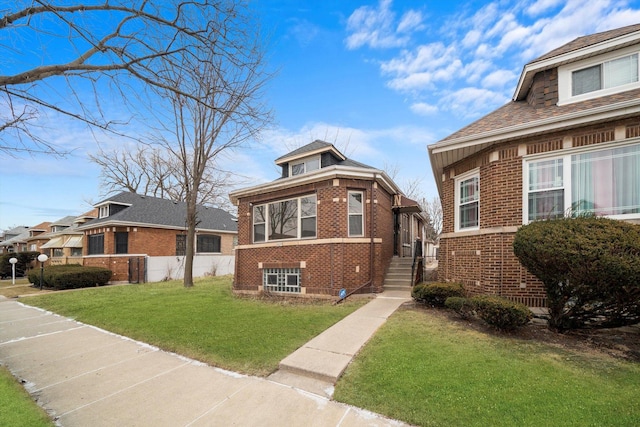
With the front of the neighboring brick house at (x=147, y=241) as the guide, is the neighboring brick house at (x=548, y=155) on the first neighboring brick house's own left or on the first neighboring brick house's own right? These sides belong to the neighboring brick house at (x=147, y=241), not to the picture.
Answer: on the first neighboring brick house's own left

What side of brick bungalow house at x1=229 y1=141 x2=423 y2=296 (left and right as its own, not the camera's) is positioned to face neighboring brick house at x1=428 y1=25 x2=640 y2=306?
left

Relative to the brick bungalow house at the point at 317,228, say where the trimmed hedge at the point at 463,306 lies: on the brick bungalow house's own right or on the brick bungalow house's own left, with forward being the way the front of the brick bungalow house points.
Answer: on the brick bungalow house's own left

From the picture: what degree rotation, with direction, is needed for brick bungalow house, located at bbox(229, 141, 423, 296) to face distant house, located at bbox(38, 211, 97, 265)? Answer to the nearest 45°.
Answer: approximately 90° to its right

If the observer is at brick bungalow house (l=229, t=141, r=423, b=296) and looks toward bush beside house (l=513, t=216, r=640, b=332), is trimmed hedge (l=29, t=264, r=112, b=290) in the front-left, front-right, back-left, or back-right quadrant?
back-right

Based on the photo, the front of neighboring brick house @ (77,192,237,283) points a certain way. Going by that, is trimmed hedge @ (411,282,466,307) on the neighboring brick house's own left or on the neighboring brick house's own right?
on the neighboring brick house's own left

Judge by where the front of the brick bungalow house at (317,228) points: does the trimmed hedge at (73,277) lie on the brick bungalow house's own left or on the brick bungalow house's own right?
on the brick bungalow house's own right

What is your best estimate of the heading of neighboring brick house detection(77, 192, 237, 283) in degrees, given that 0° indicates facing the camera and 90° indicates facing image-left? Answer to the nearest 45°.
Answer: approximately 45°
